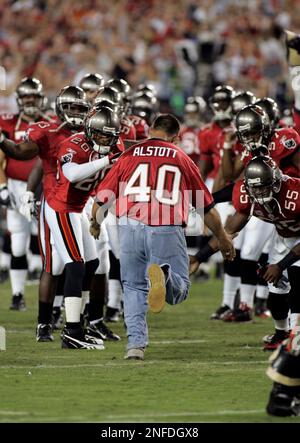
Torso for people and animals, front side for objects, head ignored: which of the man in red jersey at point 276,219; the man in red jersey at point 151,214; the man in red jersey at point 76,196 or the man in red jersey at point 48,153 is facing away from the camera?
the man in red jersey at point 151,214

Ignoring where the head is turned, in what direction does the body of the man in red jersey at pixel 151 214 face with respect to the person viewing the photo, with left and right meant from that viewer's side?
facing away from the viewer

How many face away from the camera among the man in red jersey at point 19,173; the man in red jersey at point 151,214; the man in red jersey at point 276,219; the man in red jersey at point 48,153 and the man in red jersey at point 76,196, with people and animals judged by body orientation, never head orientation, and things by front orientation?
1

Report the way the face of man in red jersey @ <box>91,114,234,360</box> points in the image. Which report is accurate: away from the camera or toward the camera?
away from the camera

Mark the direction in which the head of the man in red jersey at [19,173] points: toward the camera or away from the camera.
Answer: toward the camera

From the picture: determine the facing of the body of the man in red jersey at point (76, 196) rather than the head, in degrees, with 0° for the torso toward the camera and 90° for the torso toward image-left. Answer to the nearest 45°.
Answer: approximately 315°

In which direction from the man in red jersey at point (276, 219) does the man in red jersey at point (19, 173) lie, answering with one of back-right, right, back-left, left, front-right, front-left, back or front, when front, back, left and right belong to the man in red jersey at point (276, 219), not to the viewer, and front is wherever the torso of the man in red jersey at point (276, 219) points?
right

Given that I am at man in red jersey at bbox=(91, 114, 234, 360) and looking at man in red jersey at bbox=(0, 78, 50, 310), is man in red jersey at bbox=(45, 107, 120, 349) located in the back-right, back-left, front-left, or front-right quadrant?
front-left

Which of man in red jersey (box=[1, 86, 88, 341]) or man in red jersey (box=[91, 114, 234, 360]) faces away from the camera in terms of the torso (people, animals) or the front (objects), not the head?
man in red jersey (box=[91, 114, 234, 360])

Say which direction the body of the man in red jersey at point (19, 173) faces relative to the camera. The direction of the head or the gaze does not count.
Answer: toward the camera

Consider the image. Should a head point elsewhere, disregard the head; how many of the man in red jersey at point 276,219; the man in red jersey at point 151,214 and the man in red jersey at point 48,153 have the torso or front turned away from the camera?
1

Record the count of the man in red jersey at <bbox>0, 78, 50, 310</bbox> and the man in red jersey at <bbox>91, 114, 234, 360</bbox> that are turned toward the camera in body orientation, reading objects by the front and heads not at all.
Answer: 1

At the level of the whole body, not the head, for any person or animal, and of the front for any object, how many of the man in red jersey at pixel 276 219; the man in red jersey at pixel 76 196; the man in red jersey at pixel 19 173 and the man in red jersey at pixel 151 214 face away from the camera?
1

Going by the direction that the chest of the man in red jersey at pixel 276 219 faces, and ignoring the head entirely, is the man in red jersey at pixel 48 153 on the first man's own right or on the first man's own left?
on the first man's own right

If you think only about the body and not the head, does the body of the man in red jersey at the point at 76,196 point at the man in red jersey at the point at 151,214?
yes

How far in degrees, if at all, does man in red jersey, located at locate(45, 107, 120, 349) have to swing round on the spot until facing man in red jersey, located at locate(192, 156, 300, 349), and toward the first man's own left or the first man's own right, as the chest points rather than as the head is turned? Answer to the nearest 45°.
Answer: approximately 45° to the first man's own left

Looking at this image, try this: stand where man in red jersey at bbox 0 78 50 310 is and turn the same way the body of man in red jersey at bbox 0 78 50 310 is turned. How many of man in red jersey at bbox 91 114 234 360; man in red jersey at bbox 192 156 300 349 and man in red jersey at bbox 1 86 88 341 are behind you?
0
